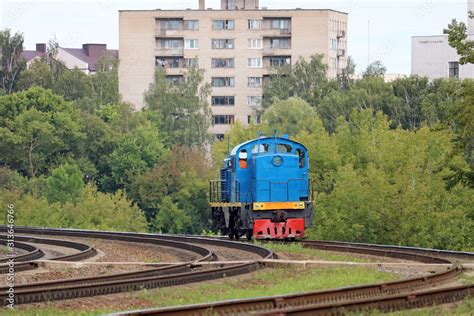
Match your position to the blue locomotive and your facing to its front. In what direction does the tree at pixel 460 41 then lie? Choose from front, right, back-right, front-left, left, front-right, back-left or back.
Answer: back-left

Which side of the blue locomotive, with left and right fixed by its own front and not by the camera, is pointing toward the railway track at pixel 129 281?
front

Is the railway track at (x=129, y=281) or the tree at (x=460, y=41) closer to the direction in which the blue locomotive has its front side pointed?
the railway track

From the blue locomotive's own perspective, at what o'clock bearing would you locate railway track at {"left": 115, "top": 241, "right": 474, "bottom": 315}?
The railway track is roughly at 12 o'clock from the blue locomotive.

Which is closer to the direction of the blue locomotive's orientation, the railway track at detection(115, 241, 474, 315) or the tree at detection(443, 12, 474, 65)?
the railway track

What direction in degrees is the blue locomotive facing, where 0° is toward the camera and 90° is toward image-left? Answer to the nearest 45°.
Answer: approximately 0°
